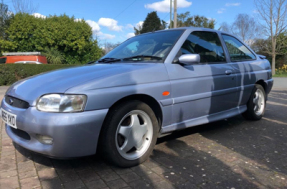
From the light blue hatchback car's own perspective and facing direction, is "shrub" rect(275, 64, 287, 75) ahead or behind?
behind

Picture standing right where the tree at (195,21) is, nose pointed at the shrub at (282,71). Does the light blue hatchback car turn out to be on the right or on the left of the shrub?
right

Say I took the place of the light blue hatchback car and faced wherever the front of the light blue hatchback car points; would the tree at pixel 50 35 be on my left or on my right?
on my right

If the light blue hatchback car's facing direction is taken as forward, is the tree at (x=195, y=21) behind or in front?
behind

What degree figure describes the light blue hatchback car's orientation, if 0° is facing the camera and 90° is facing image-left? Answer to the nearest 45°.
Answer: approximately 45°

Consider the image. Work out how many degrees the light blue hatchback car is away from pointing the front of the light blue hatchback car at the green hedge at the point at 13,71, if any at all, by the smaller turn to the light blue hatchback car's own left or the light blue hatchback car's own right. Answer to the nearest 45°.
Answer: approximately 90° to the light blue hatchback car's own right

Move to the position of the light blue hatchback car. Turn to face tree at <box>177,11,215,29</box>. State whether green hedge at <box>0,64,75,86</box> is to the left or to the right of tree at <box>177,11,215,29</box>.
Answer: left
